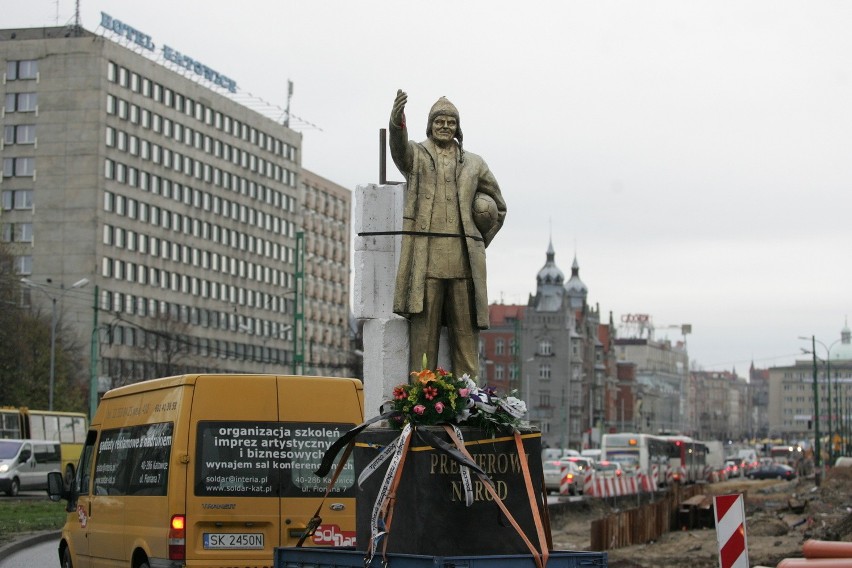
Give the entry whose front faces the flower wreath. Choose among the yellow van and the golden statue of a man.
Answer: the golden statue of a man

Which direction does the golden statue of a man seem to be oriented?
toward the camera

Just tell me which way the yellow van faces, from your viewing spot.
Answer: facing away from the viewer and to the left of the viewer

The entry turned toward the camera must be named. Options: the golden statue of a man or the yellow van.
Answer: the golden statue of a man

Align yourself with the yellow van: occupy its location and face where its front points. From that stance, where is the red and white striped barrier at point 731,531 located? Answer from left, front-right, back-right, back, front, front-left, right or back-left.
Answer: back

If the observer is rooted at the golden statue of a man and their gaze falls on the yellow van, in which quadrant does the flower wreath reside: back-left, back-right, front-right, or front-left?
back-left

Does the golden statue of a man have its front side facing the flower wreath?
yes

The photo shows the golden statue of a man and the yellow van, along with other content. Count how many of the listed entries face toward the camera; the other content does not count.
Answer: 1
